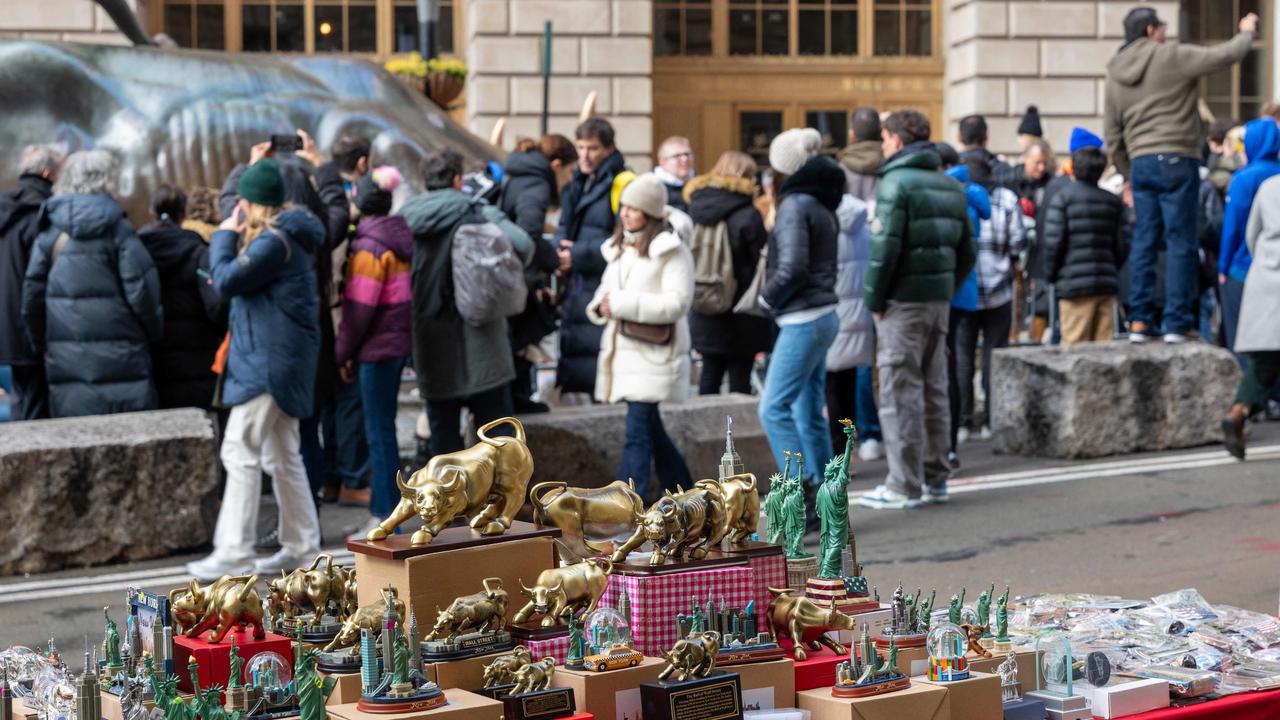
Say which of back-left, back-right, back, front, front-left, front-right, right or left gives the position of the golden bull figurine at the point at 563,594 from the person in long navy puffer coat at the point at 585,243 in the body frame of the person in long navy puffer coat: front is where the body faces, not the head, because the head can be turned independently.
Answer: front-left

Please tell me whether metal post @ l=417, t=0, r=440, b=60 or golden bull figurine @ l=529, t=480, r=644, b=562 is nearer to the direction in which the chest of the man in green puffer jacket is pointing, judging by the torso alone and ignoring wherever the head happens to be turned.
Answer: the metal post

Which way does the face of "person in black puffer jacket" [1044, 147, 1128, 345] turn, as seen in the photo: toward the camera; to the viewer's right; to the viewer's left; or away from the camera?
away from the camera

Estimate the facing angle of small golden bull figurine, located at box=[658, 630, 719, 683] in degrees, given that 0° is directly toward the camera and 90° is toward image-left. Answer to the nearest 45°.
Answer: approximately 45°

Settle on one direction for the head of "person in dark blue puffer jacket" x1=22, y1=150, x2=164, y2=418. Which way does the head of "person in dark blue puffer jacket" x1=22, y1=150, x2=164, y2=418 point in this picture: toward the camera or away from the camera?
away from the camera

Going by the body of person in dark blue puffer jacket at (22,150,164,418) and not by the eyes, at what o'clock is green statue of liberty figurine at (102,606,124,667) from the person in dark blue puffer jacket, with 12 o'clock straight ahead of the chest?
The green statue of liberty figurine is roughly at 6 o'clock from the person in dark blue puffer jacket.

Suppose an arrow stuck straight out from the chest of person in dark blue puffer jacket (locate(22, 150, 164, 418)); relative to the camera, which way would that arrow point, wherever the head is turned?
away from the camera

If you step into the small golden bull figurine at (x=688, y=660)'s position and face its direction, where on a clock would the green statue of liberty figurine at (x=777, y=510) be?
The green statue of liberty figurine is roughly at 5 o'clock from the small golden bull figurine.

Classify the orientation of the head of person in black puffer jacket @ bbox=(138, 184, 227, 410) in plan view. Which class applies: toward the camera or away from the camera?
away from the camera

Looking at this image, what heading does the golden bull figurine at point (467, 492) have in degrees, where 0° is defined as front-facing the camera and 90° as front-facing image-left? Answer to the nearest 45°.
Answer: approximately 45°

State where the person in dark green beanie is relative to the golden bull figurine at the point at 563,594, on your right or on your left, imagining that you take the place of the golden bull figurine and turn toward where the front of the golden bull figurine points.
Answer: on your right

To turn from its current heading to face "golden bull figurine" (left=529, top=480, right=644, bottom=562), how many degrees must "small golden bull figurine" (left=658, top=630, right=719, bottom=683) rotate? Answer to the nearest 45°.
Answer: approximately 90° to its right
